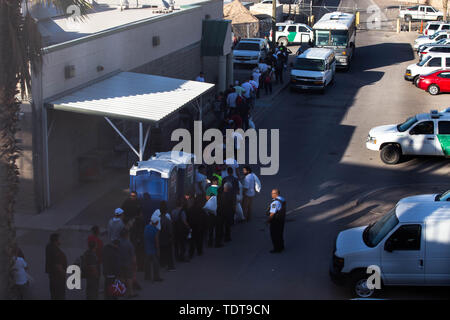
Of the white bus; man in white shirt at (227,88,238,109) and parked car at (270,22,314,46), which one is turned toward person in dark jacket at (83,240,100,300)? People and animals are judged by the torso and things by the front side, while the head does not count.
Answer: the white bus

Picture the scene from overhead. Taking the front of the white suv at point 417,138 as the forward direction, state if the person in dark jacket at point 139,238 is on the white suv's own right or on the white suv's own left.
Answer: on the white suv's own left

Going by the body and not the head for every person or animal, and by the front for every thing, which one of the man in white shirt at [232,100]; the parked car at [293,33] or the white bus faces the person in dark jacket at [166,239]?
the white bus

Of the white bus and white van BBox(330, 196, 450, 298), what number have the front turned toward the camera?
1

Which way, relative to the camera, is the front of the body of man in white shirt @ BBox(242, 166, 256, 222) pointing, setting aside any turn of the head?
to the viewer's left

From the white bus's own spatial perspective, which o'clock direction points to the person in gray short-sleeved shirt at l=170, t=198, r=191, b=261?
The person in gray short-sleeved shirt is roughly at 12 o'clock from the white bus.

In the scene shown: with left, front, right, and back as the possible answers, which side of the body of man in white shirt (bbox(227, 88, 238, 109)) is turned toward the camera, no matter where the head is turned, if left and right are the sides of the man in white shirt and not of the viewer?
back

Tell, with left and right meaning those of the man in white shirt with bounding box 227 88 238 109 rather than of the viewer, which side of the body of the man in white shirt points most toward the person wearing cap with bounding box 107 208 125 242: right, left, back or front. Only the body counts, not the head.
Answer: back

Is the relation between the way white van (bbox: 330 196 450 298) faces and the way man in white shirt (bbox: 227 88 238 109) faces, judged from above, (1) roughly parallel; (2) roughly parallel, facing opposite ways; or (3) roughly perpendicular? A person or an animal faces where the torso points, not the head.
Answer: roughly perpendicular

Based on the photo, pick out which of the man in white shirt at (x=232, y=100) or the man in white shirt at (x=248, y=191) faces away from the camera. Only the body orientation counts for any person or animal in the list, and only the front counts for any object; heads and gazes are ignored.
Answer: the man in white shirt at (x=232, y=100)

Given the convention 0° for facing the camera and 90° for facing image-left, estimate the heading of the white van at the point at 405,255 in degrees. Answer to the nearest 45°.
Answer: approximately 90°
